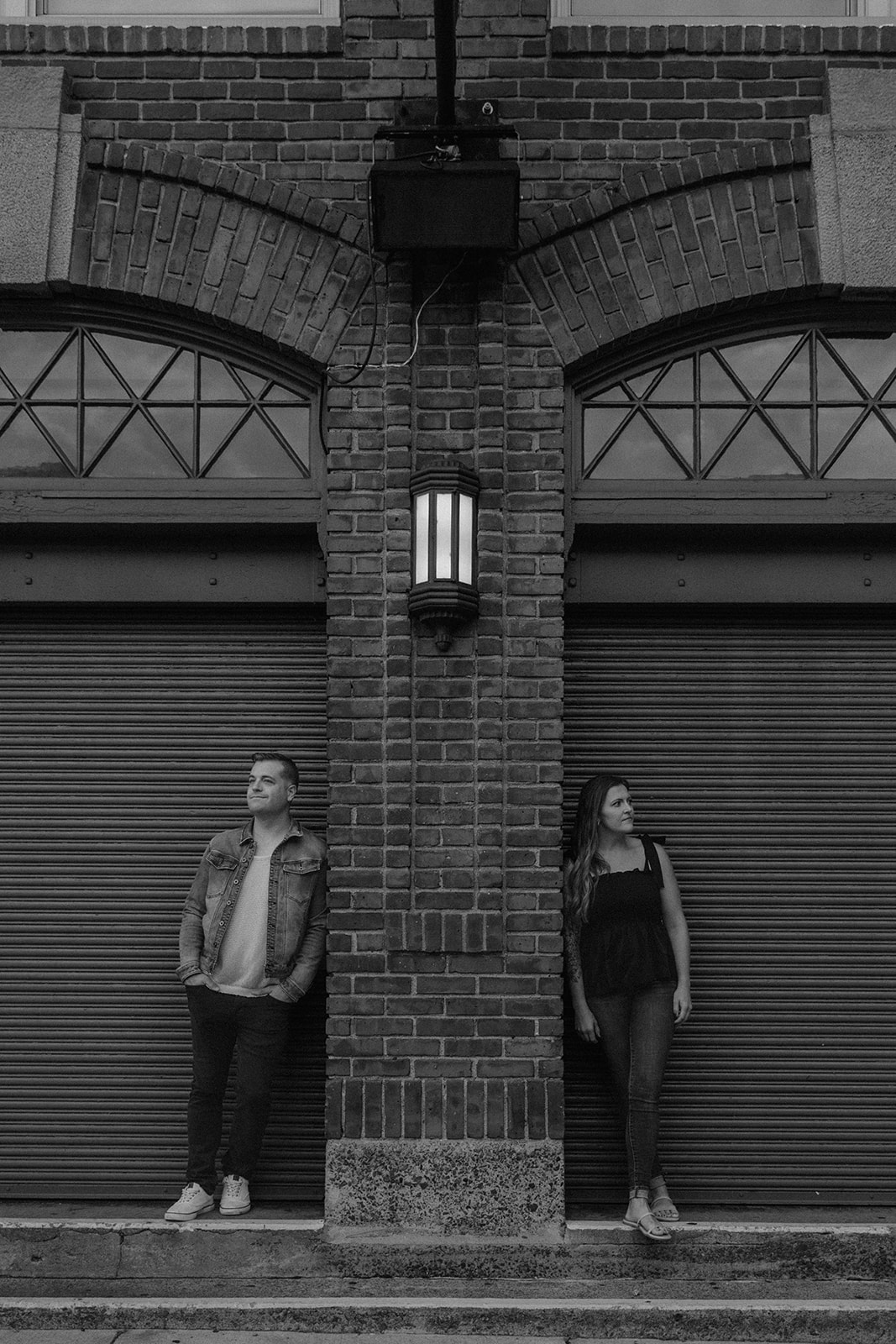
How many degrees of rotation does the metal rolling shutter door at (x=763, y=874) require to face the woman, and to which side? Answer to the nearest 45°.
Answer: approximately 45° to its right

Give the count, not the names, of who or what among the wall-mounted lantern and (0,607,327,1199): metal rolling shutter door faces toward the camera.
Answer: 2

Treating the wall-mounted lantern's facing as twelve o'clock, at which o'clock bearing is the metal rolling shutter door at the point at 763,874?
The metal rolling shutter door is roughly at 8 o'clock from the wall-mounted lantern.

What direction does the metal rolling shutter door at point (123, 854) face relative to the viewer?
toward the camera

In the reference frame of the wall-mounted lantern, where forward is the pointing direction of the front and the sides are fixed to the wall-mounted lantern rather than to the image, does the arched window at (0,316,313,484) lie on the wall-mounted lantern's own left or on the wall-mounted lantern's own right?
on the wall-mounted lantern's own right

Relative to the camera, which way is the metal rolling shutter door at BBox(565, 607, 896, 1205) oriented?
toward the camera

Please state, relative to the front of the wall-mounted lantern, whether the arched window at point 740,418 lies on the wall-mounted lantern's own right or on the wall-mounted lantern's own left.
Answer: on the wall-mounted lantern's own left

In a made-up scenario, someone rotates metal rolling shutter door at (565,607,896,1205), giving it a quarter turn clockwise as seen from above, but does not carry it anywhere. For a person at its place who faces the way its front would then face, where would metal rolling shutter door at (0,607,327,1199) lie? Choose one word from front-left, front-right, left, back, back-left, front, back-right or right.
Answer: front
